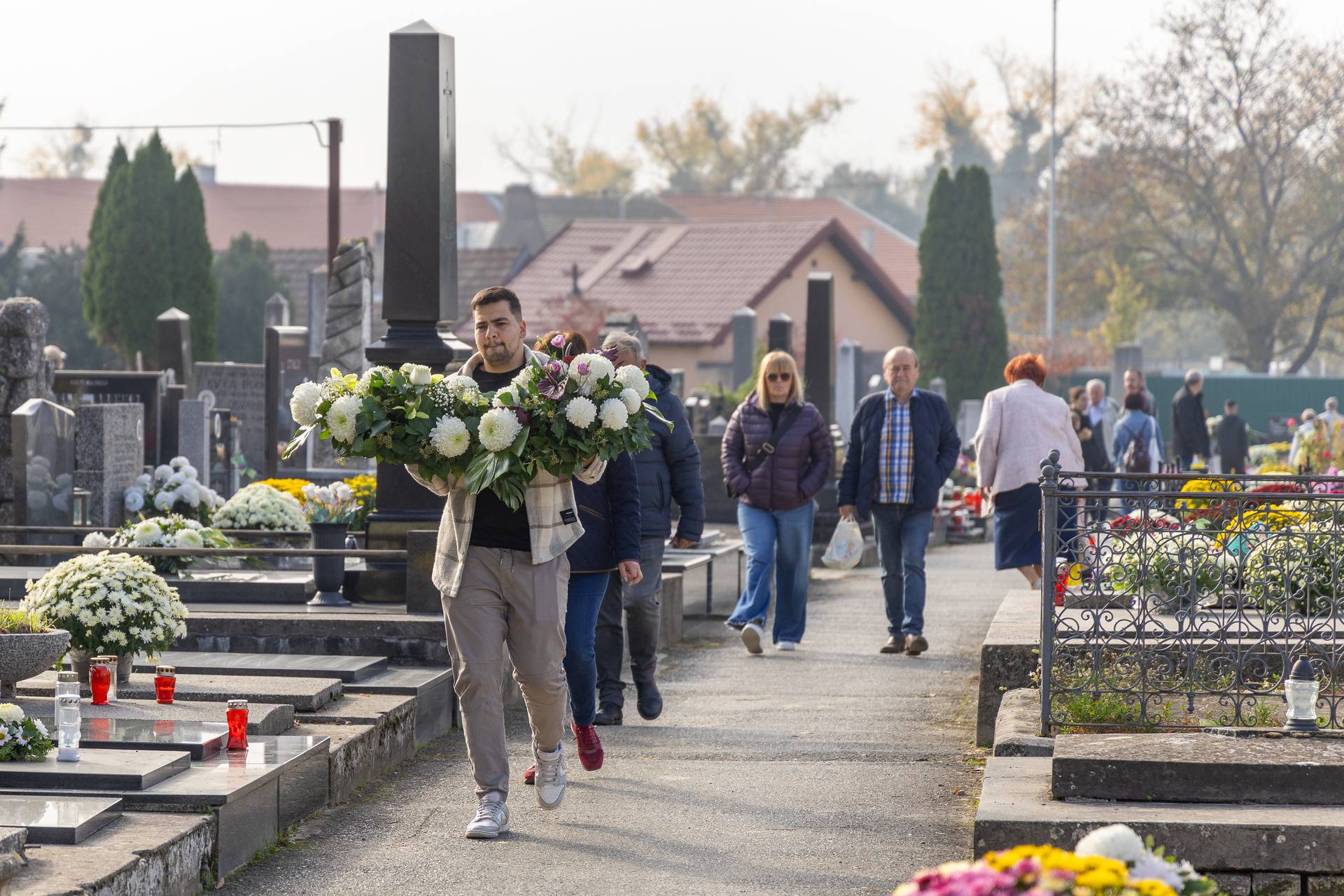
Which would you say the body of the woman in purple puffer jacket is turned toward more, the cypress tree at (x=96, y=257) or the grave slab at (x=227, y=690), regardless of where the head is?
the grave slab

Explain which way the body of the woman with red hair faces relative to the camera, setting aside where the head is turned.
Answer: away from the camera

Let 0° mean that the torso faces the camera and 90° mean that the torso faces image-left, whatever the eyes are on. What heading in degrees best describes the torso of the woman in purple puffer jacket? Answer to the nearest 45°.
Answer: approximately 0°

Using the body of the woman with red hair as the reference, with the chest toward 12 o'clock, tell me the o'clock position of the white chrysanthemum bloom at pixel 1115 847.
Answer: The white chrysanthemum bloom is roughly at 6 o'clock from the woman with red hair.

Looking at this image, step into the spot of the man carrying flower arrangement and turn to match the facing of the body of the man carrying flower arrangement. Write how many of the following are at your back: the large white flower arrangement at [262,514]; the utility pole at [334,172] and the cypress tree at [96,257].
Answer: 3

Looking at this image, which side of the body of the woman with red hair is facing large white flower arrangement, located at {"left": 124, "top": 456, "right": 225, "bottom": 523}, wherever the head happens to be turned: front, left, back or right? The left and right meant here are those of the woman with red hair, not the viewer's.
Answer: left

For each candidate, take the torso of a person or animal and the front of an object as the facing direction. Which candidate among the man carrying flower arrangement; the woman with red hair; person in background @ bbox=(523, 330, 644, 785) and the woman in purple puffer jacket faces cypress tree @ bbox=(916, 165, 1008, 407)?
the woman with red hair

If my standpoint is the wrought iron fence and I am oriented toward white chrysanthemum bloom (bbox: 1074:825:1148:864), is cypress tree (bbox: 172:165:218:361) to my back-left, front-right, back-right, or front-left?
back-right

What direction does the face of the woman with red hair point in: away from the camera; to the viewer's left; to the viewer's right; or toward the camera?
away from the camera

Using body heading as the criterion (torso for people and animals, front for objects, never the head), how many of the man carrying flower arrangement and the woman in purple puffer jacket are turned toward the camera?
2
